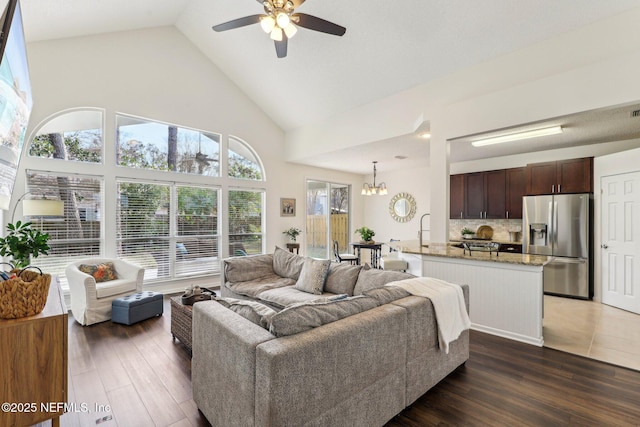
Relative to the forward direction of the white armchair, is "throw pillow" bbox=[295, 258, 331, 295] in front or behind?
in front

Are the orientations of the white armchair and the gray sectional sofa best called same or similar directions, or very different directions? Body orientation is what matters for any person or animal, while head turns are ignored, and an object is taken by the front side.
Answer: very different directions

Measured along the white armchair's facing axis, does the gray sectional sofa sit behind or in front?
in front

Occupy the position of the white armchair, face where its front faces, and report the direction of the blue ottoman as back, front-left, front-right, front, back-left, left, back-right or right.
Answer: front

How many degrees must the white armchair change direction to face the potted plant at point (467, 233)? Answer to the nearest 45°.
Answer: approximately 45° to its left

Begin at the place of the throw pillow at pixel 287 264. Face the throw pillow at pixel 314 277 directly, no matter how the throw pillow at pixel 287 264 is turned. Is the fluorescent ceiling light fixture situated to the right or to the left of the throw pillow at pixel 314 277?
left
